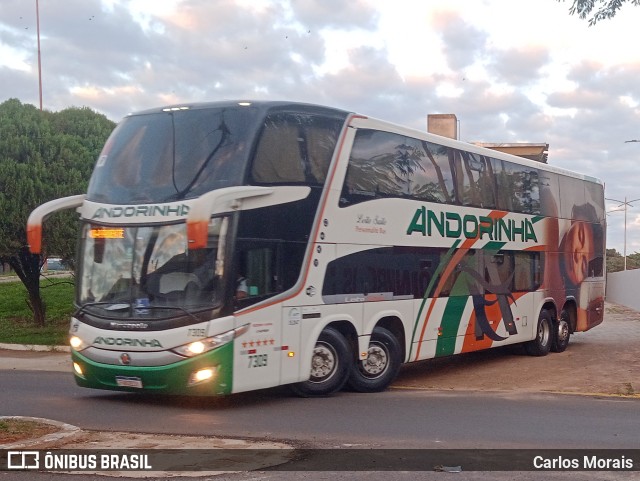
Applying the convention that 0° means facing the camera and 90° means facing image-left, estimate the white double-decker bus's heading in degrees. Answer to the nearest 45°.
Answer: approximately 45°

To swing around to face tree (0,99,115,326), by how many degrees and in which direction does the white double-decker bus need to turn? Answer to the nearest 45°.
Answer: approximately 90° to its right
